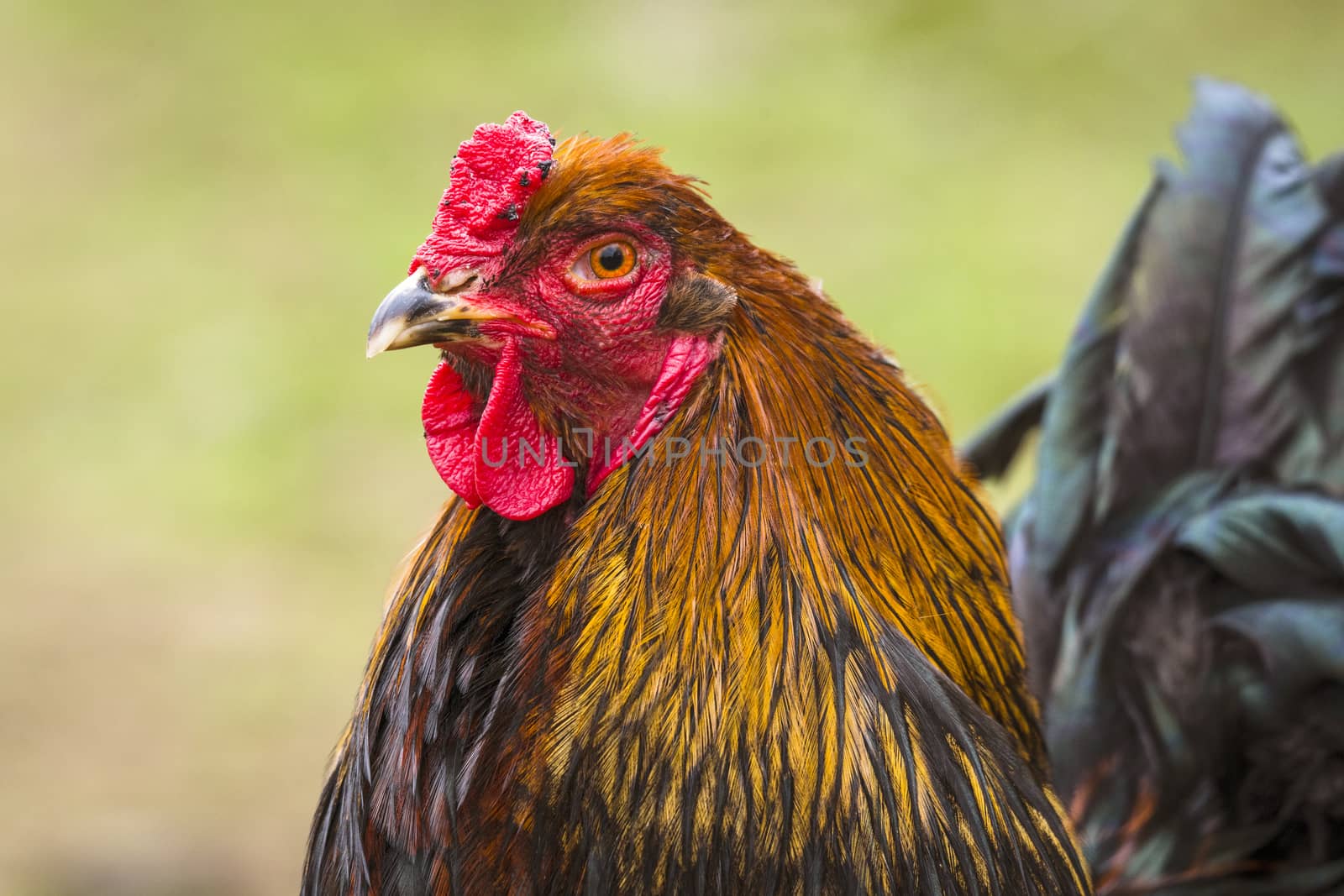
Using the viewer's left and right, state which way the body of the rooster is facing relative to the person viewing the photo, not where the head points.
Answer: facing the viewer and to the left of the viewer
